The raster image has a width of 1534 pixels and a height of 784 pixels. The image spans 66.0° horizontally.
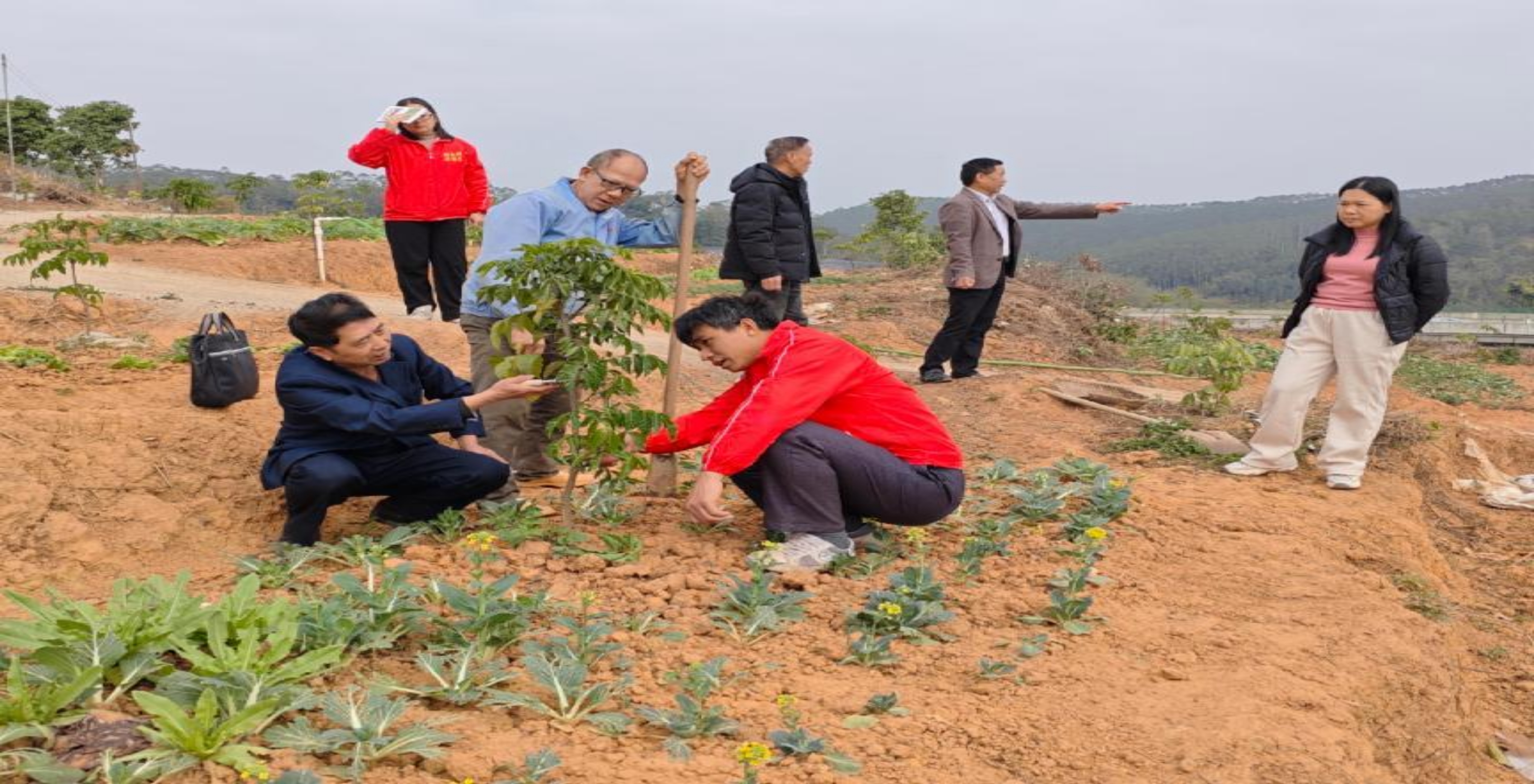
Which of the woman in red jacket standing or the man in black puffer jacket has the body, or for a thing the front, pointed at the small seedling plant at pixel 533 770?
the woman in red jacket standing

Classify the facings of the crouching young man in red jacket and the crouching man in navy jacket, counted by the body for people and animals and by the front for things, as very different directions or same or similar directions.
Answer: very different directions

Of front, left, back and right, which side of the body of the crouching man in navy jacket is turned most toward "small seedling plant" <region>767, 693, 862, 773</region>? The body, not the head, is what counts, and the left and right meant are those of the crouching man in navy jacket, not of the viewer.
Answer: front

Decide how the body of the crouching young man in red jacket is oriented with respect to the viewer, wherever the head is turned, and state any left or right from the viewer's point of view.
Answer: facing to the left of the viewer

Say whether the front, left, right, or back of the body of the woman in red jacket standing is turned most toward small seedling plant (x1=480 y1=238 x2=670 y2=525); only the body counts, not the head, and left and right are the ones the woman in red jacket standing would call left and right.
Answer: front

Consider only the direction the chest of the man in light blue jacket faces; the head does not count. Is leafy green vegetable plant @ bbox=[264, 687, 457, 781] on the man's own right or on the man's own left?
on the man's own right

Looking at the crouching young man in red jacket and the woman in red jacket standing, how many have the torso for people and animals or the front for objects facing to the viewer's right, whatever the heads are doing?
0

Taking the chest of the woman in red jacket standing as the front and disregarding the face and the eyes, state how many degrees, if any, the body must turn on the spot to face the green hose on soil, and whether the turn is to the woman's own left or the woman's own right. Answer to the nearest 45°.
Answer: approximately 90° to the woman's own left

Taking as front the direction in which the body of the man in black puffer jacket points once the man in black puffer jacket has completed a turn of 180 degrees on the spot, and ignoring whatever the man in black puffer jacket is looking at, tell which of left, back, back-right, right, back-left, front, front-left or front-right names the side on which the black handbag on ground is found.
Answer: front-left

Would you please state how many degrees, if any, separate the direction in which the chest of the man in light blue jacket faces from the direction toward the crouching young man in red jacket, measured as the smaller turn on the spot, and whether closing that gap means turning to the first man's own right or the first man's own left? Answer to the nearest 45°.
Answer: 0° — they already face them

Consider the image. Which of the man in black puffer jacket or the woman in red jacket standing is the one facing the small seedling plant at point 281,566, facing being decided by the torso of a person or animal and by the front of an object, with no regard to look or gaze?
the woman in red jacket standing

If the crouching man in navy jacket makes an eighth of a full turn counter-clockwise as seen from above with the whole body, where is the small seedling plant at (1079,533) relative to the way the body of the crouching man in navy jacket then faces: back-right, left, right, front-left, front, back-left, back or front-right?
front

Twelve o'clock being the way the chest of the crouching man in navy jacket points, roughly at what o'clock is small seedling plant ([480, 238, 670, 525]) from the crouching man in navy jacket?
The small seedling plant is roughly at 11 o'clock from the crouching man in navy jacket.

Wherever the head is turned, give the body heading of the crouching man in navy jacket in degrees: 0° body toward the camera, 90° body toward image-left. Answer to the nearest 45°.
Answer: approximately 315°

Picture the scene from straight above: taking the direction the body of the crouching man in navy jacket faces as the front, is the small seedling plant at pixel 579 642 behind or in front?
in front

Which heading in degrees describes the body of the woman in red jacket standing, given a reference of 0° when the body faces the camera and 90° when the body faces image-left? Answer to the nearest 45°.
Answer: approximately 0°
